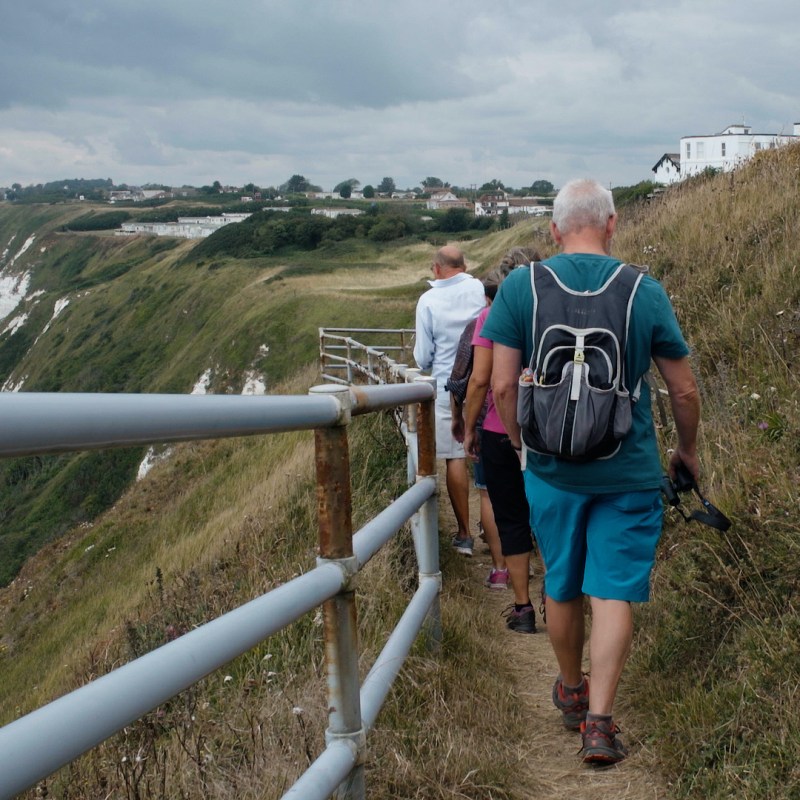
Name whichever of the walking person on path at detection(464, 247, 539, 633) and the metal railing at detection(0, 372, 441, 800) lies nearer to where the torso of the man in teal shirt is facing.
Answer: the walking person on path

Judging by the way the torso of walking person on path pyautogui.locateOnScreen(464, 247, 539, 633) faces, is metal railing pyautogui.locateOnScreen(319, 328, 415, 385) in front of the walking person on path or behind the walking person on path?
in front

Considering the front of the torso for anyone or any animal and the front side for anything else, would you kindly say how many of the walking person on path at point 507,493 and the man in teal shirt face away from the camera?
2

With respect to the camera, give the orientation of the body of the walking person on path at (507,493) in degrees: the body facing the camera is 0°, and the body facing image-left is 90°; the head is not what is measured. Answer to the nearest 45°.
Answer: approximately 180°

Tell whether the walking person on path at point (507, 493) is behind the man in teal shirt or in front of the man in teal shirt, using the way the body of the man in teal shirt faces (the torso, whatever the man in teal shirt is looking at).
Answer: in front

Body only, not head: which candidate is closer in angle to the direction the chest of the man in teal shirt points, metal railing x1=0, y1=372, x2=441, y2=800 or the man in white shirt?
the man in white shirt

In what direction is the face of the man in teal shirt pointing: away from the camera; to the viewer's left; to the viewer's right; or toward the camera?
away from the camera

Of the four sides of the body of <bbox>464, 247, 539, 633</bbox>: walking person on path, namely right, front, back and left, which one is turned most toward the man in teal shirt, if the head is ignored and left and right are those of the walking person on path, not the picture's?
back

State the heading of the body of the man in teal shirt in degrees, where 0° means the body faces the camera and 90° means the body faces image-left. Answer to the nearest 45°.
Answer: approximately 180°

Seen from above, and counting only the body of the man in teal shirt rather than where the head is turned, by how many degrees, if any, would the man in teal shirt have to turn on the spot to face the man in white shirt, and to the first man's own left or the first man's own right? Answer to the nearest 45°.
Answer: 0° — they already face them
